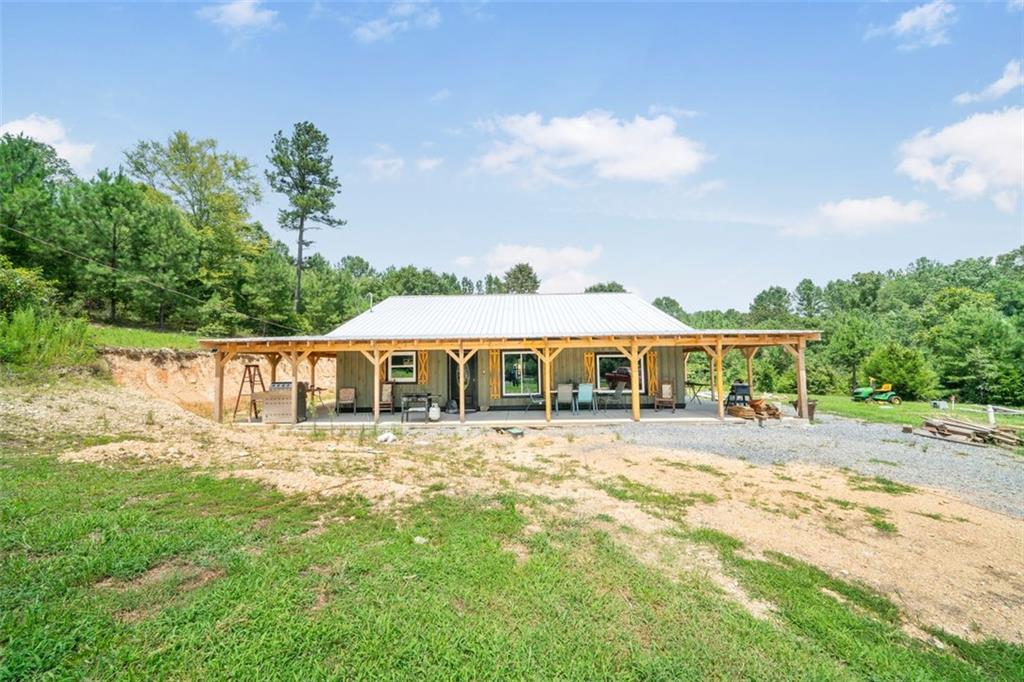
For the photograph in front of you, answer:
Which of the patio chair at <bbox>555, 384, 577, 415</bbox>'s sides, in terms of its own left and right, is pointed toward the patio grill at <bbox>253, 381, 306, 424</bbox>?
right

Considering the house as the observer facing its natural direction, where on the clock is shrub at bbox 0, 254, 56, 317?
The shrub is roughly at 3 o'clock from the house.

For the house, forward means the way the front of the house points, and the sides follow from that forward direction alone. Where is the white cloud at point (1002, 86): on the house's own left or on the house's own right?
on the house's own left

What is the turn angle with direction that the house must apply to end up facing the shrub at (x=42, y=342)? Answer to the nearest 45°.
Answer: approximately 90° to its right

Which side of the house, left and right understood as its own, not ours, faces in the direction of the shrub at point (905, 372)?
left

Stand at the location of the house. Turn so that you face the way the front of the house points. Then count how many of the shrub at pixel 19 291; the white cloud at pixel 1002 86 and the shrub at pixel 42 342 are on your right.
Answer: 2

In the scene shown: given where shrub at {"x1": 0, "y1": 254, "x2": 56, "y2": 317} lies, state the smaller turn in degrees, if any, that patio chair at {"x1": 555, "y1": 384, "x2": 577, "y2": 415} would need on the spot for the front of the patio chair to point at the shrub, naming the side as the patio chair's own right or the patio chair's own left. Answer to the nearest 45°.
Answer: approximately 90° to the patio chair's own right

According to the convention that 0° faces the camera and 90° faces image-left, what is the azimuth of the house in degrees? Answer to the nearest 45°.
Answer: approximately 0°
